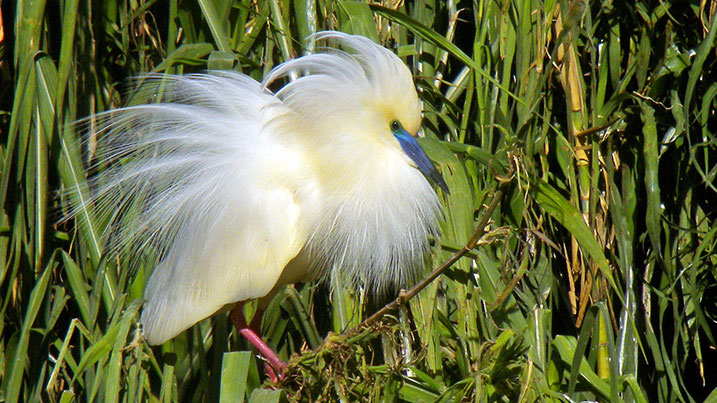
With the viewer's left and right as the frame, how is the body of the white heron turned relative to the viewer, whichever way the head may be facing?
facing to the right of the viewer
